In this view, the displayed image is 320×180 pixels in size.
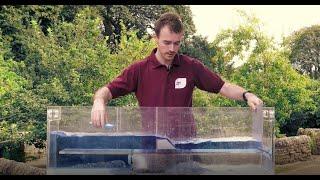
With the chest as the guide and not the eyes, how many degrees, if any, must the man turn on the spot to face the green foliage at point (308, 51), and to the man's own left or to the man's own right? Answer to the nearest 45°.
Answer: approximately 180°

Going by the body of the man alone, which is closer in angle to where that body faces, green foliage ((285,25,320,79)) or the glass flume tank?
the glass flume tank

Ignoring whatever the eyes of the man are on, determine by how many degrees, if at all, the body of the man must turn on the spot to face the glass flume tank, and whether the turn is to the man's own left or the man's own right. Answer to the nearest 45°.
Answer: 0° — they already face it

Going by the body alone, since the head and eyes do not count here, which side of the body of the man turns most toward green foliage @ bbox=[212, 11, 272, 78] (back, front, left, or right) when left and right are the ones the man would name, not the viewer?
back

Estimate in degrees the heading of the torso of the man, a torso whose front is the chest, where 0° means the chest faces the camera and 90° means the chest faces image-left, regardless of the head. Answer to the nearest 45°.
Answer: approximately 0°
